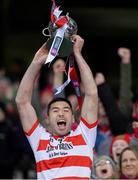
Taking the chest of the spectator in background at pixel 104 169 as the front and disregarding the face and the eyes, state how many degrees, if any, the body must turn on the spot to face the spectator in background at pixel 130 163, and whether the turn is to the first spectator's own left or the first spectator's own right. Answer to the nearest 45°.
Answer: approximately 45° to the first spectator's own left

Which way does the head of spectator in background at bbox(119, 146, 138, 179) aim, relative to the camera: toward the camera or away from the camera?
toward the camera

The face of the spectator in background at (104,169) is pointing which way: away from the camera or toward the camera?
toward the camera

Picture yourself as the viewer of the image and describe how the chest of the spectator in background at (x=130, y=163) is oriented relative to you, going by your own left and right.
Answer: facing the viewer

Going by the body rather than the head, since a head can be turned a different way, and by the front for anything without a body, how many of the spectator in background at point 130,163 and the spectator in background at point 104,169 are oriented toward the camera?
2

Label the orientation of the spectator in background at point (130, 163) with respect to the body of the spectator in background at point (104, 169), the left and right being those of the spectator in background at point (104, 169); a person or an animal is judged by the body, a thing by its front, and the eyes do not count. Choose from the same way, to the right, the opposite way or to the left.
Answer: the same way
